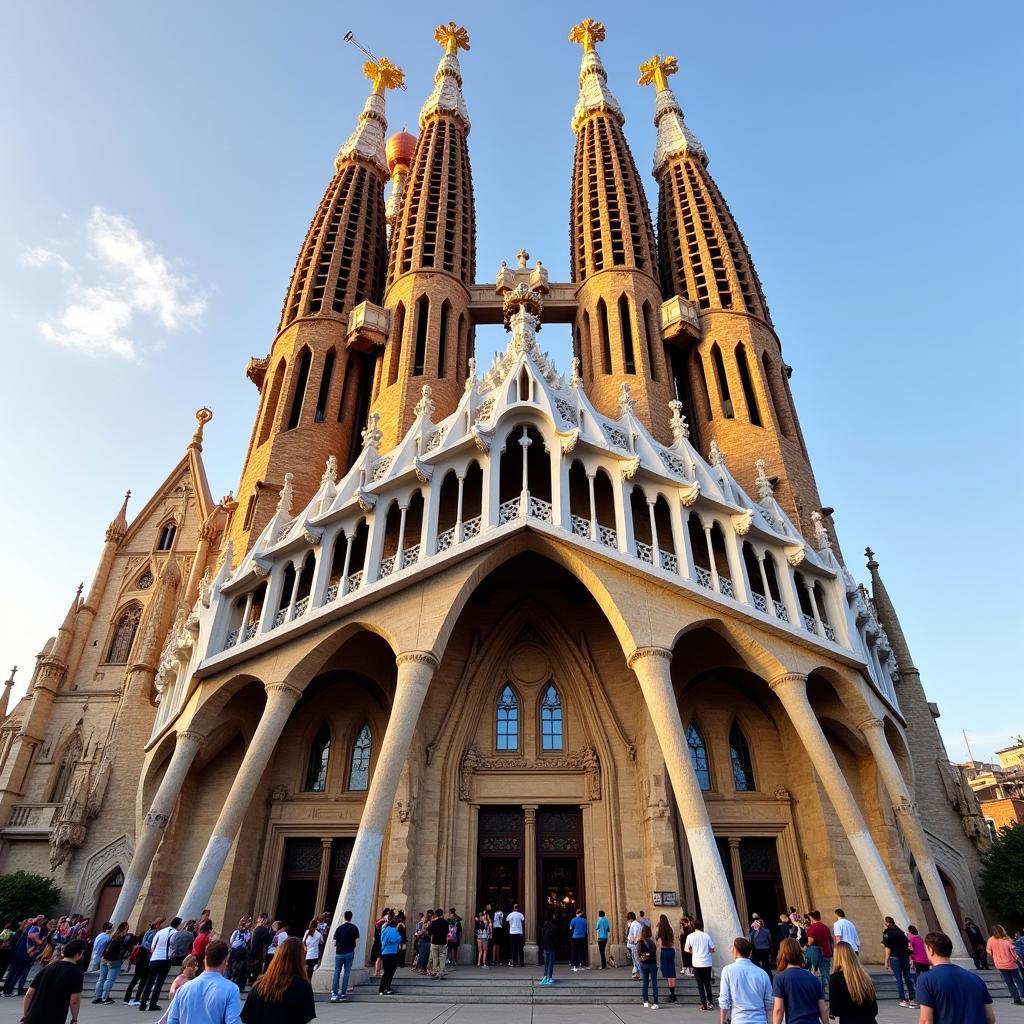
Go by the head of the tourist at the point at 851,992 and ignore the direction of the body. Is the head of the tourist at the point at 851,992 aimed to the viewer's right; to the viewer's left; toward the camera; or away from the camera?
away from the camera

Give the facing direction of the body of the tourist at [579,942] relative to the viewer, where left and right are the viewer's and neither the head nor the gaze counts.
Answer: facing away from the viewer

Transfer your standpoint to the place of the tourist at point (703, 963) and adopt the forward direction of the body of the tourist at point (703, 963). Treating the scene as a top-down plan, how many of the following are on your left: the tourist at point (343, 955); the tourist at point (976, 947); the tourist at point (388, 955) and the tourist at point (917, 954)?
2

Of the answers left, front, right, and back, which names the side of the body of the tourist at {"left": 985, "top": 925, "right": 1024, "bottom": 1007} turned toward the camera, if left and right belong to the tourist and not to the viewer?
back

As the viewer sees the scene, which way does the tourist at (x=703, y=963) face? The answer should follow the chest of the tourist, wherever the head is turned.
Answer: away from the camera

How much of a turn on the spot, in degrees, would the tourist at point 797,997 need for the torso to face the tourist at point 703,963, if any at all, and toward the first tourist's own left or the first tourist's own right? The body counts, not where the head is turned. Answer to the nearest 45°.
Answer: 0° — they already face them

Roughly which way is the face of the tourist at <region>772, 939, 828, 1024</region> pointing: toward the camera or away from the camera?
away from the camera

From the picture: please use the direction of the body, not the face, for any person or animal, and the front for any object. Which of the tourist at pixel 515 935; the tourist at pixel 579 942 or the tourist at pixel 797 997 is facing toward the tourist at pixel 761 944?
the tourist at pixel 797 997
